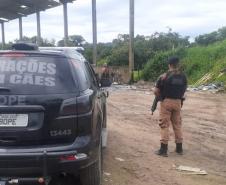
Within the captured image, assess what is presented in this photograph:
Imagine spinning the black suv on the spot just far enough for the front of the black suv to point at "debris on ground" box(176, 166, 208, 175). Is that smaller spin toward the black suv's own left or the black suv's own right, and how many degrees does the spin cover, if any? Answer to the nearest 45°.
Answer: approximately 135° to the black suv's own right

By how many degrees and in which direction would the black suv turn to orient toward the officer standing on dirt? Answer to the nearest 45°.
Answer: approximately 45° to its right

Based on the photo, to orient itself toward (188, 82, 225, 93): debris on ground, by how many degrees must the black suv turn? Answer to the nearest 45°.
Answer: approximately 45° to its right

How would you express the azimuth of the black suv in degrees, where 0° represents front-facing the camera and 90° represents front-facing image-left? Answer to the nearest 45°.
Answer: approximately 180°
